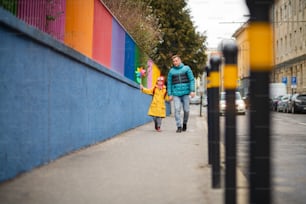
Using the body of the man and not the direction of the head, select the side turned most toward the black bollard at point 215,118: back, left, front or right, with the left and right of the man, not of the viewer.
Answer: front

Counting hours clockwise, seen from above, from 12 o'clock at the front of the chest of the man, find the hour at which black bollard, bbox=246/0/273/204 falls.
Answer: The black bollard is roughly at 12 o'clock from the man.

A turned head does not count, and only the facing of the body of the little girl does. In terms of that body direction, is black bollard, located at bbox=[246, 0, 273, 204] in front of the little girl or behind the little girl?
in front

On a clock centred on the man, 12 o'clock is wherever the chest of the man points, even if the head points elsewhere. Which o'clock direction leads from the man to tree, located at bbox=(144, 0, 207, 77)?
The tree is roughly at 6 o'clock from the man.

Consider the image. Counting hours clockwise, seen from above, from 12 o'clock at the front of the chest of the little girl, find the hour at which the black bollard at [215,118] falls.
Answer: The black bollard is roughly at 12 o'clock from the little girl.

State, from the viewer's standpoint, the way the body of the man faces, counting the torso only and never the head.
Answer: toward the camera

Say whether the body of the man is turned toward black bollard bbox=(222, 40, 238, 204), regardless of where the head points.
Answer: yes

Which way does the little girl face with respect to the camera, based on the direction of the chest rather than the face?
toward the camera
